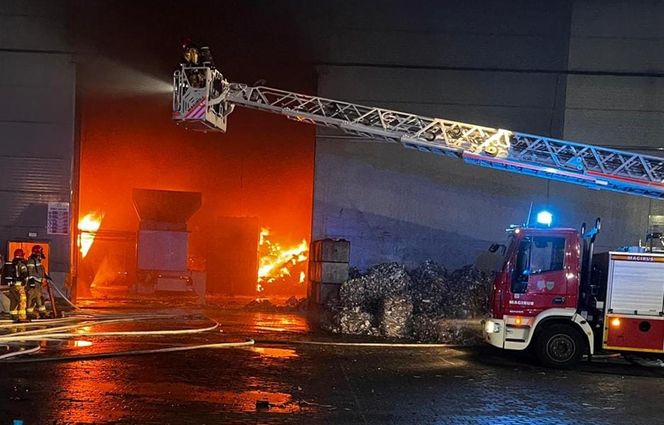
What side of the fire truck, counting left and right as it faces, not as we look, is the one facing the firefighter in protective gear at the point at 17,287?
front

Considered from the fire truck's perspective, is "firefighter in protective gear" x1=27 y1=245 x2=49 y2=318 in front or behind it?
in front

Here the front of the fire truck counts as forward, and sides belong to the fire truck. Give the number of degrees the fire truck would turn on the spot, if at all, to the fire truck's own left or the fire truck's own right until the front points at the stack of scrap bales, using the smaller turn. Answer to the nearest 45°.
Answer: approximately 45° to the fire truck's own right

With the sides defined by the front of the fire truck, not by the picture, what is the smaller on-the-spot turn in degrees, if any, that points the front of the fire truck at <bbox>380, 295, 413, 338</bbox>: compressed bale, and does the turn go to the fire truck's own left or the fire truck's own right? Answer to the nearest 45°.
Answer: approximately 45° to the fire truck's own right

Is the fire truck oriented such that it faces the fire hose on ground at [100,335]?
yes

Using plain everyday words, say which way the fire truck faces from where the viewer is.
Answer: facing to the left of the viewer

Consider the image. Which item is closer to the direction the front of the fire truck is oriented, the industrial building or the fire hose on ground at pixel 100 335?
the fire hose on ground

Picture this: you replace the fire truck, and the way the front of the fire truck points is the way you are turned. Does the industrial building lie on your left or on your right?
on your right
